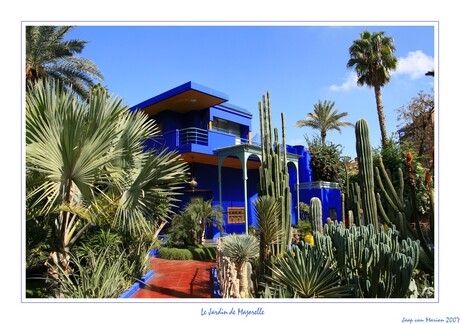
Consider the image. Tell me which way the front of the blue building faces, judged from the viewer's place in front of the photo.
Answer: facing the viewer and to the left of the viewer

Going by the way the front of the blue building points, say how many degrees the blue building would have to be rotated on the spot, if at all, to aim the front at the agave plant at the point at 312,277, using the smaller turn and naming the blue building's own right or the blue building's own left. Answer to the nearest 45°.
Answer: approximately 45° to the blue building's own left

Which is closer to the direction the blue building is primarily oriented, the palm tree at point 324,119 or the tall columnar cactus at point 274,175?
the tall columnar cactus

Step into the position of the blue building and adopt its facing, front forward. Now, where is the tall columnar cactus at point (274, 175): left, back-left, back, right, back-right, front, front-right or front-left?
front-left

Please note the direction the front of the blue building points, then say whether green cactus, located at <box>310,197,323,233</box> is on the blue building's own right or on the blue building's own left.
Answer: on the blue building's own left

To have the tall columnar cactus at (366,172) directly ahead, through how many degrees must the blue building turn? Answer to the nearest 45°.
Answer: approximately 45° to its left

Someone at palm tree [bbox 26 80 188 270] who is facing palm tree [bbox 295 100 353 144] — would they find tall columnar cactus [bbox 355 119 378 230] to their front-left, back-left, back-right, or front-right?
front-right

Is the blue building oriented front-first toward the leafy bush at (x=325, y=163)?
no

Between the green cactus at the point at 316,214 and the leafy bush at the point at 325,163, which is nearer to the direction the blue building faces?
the green cactus

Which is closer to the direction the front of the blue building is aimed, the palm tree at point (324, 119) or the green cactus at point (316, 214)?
the green cactus

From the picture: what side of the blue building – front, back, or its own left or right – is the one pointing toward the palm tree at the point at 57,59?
front
